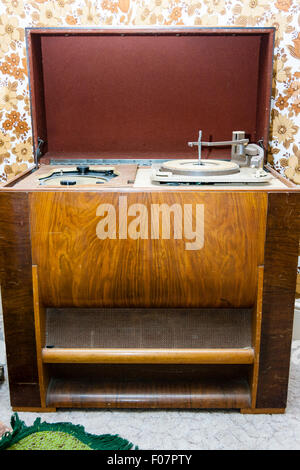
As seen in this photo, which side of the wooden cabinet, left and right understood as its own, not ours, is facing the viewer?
front
